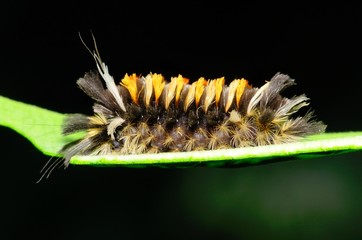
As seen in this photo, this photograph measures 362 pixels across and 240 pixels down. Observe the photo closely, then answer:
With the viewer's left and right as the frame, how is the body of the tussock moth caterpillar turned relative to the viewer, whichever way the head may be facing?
facing to the left of the viewer
